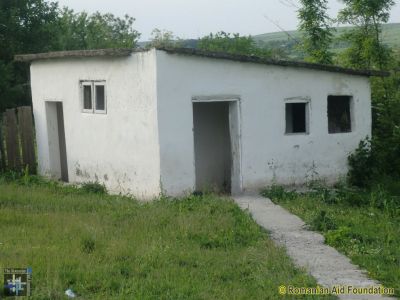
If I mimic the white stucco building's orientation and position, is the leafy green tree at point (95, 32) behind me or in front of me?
behind

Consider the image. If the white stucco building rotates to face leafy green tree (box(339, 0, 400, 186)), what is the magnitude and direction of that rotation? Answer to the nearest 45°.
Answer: approximately 90° to its left

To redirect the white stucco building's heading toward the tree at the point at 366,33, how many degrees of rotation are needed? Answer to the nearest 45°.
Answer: approximately 90° to its left

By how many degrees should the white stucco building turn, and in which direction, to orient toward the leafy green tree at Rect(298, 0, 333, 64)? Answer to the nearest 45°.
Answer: approximately 90° to its left

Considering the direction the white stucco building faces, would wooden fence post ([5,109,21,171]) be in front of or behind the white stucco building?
behind

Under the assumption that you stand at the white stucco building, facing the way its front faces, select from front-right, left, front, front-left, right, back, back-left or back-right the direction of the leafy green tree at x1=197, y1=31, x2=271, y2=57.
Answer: back-left

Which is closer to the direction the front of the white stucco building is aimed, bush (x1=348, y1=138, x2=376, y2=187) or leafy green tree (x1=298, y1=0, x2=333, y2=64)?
the bush

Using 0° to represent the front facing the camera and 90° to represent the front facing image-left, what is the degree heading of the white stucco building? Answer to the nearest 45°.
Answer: approximately 315°
